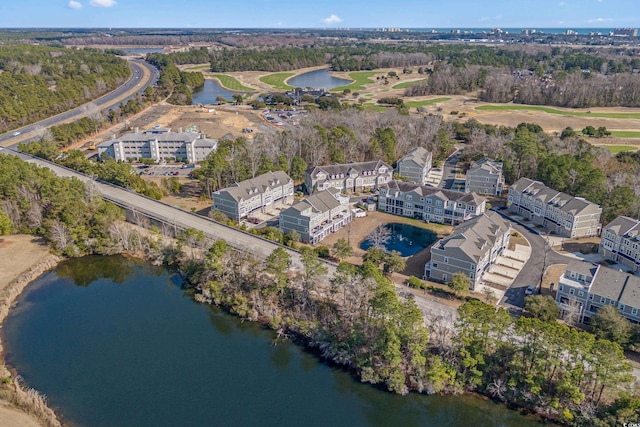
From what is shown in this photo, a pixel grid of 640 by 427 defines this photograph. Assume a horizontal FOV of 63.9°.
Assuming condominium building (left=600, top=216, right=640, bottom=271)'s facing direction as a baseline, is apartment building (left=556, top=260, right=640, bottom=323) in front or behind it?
in front

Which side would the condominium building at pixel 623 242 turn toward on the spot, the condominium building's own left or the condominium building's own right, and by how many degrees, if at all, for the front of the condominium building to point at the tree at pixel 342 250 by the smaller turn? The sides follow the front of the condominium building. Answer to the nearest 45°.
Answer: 0° — it already faces it

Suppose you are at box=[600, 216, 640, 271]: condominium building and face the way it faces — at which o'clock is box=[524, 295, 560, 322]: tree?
The tree is roughly at 11 o'clock from the condominium building.

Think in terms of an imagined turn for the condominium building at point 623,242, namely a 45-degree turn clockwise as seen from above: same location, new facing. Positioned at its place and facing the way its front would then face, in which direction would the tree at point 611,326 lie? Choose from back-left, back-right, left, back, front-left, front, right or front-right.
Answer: left

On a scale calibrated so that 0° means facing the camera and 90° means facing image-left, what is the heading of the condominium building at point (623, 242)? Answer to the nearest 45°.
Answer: approximately 45°

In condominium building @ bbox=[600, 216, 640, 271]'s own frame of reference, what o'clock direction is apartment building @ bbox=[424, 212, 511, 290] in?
The apartment building is roughly at 12 o'clock from the condominium building.

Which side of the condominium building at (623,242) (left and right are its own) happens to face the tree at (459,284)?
front
